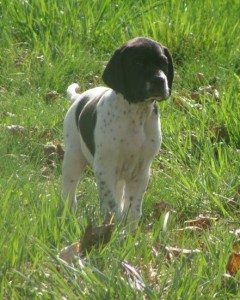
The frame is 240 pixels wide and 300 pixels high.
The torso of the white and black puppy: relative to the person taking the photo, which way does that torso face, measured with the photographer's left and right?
facing the viewer and to the right of the viewer
